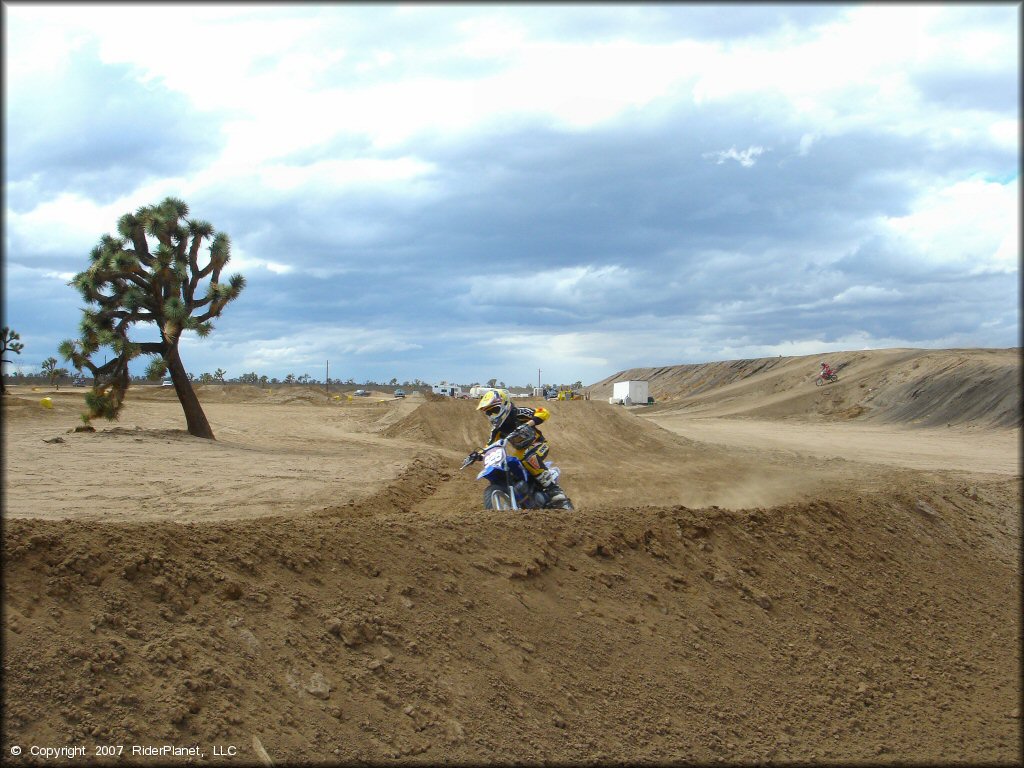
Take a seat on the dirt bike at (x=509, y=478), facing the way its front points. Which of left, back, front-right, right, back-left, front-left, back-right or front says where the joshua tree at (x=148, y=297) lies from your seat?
right

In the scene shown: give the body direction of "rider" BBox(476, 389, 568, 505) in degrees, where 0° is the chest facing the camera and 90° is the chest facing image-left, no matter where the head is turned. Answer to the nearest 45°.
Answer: approximately 45°

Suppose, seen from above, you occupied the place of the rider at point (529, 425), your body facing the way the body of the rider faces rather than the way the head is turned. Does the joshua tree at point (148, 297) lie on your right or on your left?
on your right
